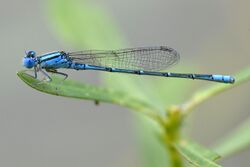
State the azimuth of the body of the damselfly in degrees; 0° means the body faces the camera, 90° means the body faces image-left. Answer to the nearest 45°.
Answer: approximately 90°

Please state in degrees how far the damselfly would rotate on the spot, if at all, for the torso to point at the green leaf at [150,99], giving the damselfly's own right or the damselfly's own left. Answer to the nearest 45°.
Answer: approximately 135° to the damselfly's own left

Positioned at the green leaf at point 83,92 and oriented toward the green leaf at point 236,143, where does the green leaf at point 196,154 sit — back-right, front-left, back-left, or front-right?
front-right

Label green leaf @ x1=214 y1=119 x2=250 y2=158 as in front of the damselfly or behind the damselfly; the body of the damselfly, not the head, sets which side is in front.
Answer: behind
